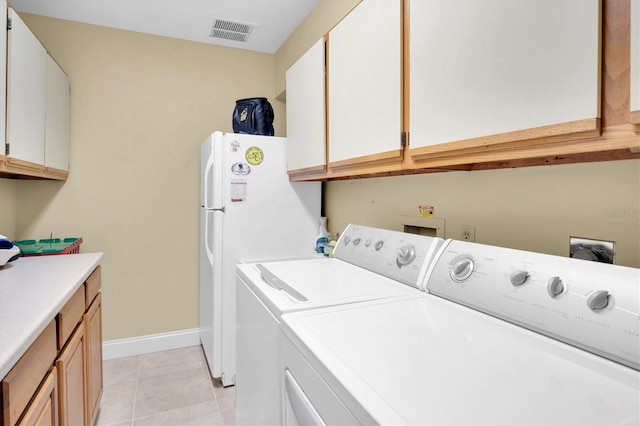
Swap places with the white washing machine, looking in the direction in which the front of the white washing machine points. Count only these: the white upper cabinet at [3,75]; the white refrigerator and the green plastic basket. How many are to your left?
0

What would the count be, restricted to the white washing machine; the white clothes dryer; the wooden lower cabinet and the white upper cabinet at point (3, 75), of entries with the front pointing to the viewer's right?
2

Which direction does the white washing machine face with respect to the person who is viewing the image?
facing the viewer and to the left of the viewer

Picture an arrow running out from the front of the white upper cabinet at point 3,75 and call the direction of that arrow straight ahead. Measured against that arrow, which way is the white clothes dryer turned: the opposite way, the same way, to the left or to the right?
the opposite way

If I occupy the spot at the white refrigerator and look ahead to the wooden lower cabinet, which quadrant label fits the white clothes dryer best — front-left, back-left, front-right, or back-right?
front-left

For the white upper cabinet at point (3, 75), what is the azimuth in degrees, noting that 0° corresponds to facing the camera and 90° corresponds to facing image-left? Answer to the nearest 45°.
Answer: approximately 270°

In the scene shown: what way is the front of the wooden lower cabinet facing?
to the viewer's right

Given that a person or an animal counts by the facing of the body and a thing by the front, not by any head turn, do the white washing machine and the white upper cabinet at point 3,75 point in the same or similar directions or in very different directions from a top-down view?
very different directions

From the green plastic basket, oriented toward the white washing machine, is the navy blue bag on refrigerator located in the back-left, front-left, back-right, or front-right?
front-left

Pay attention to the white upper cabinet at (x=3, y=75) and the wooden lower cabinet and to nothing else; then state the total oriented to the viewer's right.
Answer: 2

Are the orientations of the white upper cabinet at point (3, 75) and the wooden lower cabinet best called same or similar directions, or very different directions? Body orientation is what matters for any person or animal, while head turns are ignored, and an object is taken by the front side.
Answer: same or similar directions

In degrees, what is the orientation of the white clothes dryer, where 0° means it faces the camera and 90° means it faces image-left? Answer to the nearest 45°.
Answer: approximately 45°
